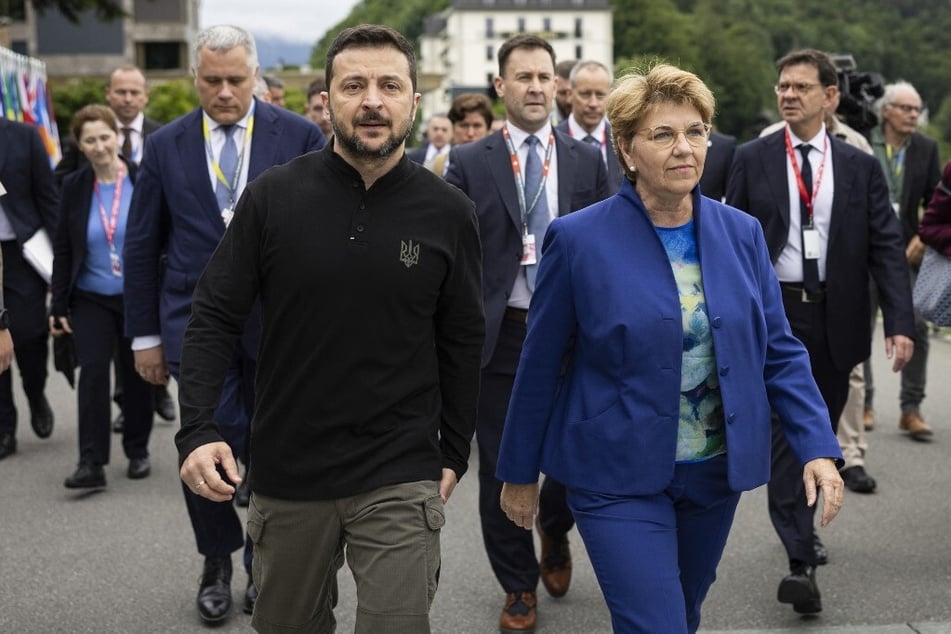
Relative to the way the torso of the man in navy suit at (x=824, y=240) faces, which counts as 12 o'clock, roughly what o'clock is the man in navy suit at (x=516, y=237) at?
the man in navy suit at (x=516, y=237) is roughly at 2 o'clock from the man in navy suit at (x=824, y=240).

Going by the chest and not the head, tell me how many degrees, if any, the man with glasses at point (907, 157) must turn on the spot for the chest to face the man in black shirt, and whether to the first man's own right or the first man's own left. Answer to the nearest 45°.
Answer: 0° — they already face them

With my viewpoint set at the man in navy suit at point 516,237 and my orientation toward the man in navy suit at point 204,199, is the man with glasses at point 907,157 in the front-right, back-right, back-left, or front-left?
back-right

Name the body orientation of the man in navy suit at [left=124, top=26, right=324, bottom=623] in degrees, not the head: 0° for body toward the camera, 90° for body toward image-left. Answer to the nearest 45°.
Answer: approximately 0°

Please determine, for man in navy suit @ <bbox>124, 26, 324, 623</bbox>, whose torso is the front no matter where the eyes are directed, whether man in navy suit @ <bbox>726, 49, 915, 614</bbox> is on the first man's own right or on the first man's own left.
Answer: on the first man's own left

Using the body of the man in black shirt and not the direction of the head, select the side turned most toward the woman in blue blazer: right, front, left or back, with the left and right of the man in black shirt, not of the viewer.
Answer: left

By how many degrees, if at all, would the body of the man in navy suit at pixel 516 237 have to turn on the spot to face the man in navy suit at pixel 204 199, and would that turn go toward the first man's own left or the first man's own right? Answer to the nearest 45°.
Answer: approximately 90° to the first man's own right
